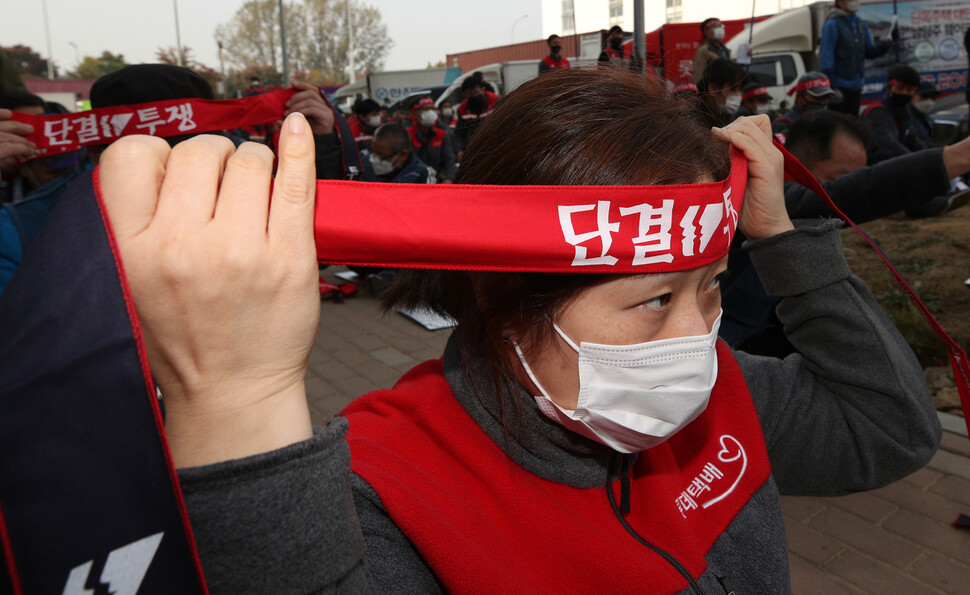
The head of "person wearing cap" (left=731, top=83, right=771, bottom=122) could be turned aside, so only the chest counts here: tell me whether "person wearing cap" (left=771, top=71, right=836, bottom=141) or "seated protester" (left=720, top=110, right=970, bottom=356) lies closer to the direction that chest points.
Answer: the seated protester

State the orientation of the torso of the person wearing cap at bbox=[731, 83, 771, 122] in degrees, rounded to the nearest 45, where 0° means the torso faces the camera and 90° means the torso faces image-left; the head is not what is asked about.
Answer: approximately 315°

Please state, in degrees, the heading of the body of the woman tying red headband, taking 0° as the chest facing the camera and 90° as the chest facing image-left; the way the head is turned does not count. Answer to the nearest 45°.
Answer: approximately 315°

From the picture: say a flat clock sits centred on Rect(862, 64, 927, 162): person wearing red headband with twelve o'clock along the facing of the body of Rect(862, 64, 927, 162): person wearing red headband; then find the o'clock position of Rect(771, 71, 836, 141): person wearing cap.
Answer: Rect(771, 71, 836, 141): person wearing cap is roughly at 3 o'clock from Rect(862, 64, 927, 162): person wearing red headband.
